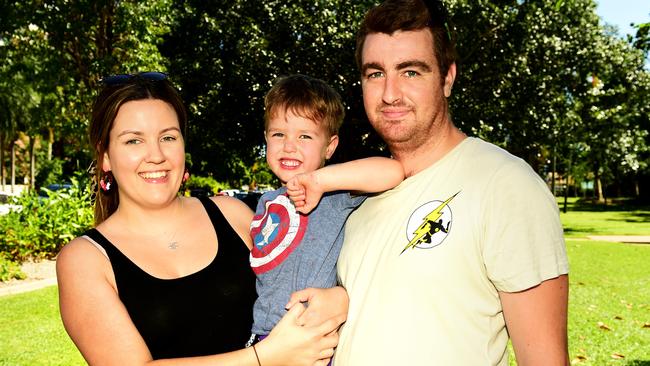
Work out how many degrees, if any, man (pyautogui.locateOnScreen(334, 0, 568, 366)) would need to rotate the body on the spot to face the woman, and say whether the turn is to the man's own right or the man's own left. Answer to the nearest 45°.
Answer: approximately 45° to the man's own right

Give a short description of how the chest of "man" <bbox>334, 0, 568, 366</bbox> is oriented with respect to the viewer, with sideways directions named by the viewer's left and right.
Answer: facing the viewer and to the left of the viewer

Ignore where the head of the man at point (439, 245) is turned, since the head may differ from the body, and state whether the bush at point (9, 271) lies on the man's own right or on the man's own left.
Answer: on the man's own right

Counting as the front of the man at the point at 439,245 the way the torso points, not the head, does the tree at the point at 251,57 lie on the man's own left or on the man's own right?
on the man's own right

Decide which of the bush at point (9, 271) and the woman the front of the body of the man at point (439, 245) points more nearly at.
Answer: the woman

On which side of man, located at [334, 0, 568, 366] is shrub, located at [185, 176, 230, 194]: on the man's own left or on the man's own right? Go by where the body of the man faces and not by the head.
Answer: on the man's own right

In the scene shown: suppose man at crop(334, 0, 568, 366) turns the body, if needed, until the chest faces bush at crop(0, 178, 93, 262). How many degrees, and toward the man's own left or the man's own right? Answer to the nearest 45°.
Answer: approximately 90° to the man's own right
